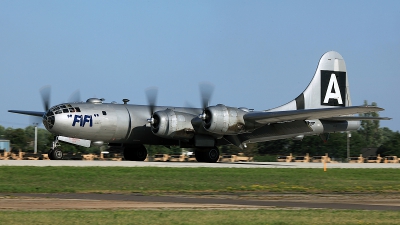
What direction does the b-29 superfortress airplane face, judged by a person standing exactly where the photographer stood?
facing the viewer and to the left of the viewer
